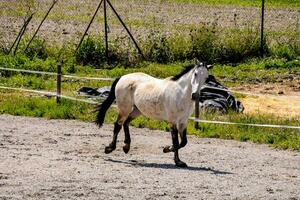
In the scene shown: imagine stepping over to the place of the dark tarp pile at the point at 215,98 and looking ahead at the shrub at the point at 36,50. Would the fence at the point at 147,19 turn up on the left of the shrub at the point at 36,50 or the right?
right

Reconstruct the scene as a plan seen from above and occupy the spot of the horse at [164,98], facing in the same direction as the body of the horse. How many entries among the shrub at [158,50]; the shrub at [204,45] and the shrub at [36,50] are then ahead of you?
0

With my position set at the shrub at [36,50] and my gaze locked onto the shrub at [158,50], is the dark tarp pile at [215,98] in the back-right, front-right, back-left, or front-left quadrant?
front-right

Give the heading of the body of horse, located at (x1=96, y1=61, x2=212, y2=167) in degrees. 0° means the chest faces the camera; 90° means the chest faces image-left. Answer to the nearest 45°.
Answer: approximately 315°

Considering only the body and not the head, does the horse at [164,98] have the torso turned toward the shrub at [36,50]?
no

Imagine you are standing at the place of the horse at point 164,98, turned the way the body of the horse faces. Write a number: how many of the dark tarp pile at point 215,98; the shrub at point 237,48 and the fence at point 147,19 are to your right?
0

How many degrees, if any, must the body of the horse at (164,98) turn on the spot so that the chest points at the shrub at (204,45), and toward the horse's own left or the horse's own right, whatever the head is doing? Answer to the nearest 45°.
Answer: approximately 135° to the horse's own left

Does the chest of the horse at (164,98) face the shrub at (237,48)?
no

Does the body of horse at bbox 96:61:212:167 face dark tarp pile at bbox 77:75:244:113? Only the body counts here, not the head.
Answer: no

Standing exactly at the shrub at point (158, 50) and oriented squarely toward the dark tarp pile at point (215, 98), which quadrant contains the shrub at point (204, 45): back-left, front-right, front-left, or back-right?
front-left

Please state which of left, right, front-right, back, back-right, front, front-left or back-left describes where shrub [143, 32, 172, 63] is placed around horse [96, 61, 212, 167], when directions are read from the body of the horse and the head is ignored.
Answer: back-left

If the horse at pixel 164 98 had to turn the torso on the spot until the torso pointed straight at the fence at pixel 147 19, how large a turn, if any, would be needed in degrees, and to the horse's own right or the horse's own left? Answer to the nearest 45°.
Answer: approximately 135° to the horse's own left

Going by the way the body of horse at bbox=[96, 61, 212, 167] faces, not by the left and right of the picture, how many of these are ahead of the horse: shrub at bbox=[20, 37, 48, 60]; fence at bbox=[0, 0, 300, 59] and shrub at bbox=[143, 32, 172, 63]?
0

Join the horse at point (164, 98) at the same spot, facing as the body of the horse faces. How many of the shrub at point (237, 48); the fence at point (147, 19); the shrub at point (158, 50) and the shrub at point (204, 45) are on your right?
0
